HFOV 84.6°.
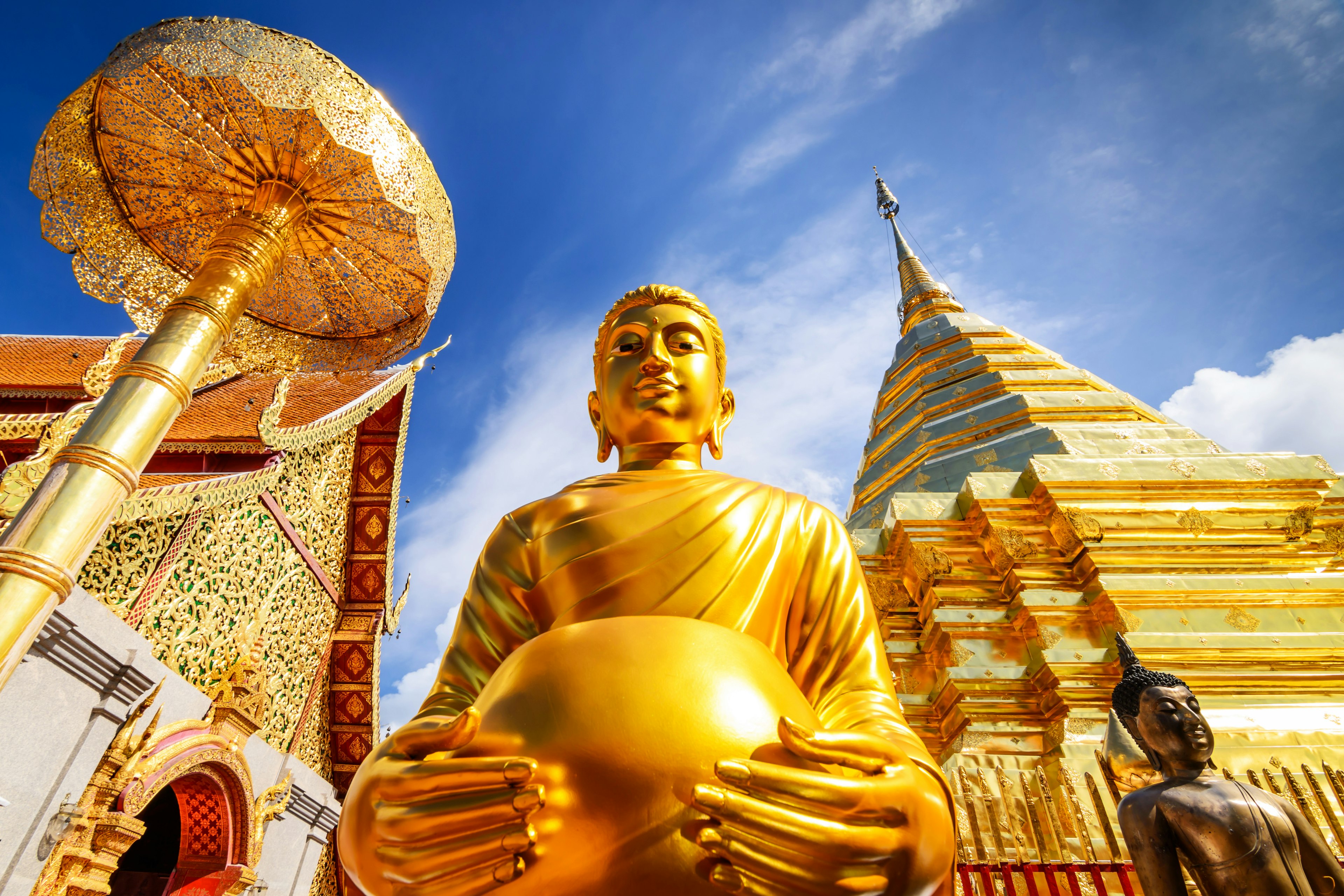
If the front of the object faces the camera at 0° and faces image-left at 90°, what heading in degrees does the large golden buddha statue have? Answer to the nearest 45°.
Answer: approximately 0°

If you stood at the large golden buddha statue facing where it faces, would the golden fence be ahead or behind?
behind

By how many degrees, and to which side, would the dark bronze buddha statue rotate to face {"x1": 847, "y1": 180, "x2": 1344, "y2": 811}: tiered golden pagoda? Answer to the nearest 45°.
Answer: approximately 135° to its left

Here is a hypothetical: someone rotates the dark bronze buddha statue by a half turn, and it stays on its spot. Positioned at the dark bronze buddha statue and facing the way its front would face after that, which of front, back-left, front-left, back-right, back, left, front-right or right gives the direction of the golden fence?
front

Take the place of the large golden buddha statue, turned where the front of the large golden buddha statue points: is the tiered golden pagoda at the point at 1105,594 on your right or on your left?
on your left
